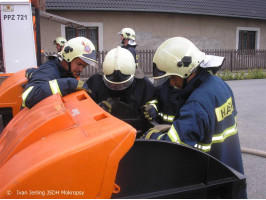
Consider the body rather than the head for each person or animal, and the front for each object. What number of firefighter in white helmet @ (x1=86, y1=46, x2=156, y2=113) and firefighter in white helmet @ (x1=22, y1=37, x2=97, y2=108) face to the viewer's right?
1

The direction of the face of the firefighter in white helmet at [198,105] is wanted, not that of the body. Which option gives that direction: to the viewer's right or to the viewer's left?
to the viewer's left

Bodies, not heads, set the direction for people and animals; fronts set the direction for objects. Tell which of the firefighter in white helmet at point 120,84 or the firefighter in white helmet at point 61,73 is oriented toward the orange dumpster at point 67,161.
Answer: the firefighter in white helmet at point 120,84

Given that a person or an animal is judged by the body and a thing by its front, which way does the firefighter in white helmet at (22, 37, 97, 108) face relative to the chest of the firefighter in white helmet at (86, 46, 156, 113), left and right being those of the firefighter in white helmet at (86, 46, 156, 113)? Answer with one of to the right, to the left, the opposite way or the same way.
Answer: to the left

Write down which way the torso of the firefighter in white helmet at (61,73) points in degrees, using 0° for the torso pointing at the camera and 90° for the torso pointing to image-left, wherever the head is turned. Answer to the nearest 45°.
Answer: approximately 270°

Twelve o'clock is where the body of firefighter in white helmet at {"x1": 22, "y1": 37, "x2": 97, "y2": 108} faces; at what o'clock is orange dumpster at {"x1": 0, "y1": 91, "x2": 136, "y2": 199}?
The orange dumpster is roughly at 3 o'clock from the firefighter in white helmet.

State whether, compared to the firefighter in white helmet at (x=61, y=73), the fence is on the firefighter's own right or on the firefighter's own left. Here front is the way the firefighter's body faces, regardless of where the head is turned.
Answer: on the firefighter's own left
